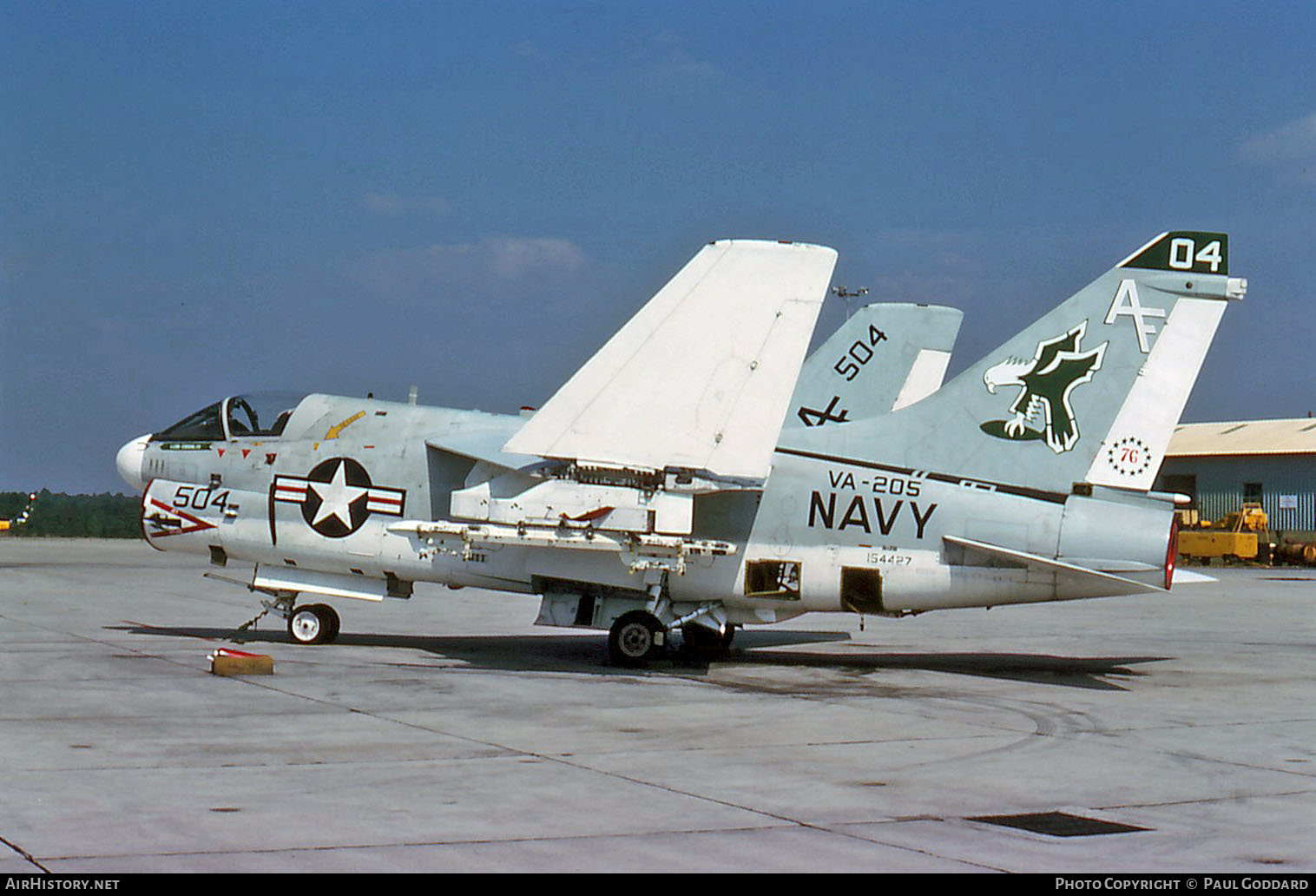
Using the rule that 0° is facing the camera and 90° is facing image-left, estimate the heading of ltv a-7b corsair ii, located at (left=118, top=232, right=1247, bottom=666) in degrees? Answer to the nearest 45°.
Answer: approximately 90°
